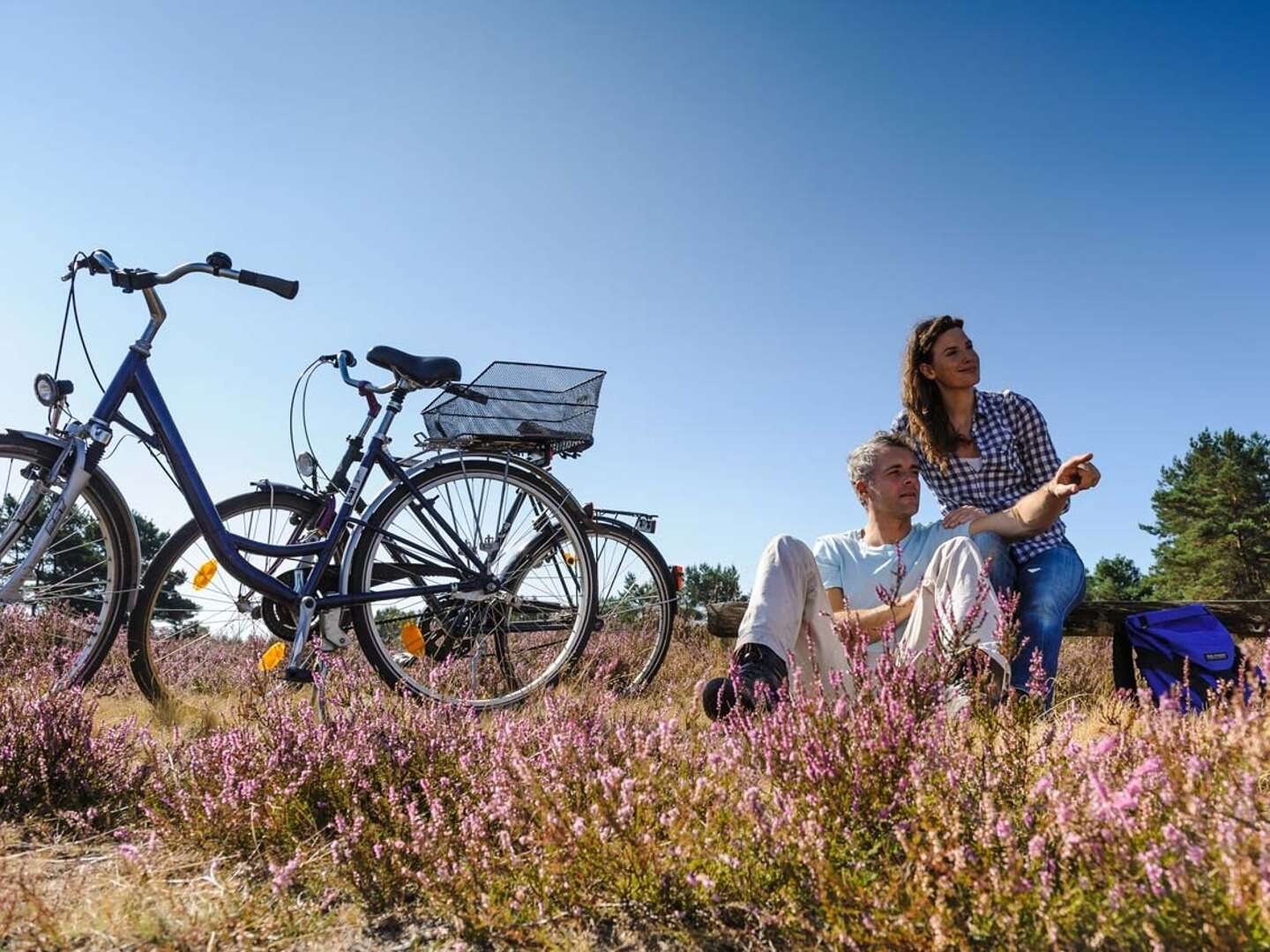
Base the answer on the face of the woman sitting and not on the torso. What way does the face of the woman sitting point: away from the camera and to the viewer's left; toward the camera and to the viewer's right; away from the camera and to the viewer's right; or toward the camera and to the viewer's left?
toward the camera and to the viewer's right

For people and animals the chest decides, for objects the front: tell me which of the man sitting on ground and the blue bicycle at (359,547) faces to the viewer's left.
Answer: the blue bicycle

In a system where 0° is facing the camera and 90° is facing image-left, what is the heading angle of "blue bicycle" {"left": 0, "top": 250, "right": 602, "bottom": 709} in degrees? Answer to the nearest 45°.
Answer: approximately 90°

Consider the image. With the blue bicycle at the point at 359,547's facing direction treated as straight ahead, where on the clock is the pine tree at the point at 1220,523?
The pine tree is roughly at 5 o'clock from the blue bicycle.

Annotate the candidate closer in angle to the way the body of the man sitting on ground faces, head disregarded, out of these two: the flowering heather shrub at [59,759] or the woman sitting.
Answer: the flowering heather shrub

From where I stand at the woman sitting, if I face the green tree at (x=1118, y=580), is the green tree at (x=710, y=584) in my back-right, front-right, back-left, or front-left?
front-left

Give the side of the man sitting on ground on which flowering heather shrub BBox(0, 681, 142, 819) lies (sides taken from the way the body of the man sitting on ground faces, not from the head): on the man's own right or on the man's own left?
on the man's own right

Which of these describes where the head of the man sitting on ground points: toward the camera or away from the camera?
toward the camera

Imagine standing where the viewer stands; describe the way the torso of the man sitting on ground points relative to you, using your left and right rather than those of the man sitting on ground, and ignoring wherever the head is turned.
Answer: facing the viewer

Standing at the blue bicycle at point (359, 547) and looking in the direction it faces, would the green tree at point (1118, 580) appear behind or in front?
behind

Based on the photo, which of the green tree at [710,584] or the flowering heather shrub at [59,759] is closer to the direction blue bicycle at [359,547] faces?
the flowering heather shrub

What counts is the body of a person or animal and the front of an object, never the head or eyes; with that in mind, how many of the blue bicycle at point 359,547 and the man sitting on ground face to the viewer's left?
1

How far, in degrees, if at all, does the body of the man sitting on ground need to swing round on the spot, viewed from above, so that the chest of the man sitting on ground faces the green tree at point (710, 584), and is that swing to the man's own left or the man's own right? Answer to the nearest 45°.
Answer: approximately 180°

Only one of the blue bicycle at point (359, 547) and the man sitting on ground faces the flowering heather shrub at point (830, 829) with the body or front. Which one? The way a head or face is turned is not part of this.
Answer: the man sitting on ground

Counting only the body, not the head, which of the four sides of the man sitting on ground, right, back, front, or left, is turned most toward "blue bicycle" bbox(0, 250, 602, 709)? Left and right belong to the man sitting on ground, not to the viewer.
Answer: right

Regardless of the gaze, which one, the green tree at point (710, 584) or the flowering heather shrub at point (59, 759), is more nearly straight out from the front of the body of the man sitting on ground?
the flowering heather shrub

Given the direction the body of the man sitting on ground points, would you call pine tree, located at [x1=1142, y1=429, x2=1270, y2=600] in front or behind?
behind
